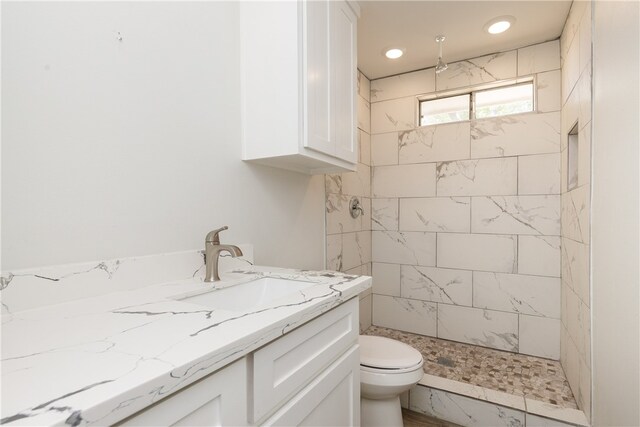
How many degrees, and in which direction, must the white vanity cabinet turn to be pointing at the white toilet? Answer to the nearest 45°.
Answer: approximately 90° to its left

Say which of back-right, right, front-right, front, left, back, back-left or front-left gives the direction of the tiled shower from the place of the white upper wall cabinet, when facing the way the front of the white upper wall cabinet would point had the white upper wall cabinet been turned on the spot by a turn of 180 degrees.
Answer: right

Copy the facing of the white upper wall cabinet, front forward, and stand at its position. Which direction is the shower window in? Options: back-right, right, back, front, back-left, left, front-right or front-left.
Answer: left

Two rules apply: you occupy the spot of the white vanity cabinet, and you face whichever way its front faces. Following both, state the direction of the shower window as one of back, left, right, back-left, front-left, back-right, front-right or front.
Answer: left

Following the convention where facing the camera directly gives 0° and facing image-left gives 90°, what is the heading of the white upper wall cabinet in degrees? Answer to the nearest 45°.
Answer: approximately 315°

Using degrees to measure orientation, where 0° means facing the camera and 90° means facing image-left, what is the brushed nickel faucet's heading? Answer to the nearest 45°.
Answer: approximately 315°
